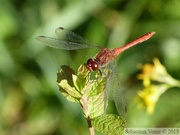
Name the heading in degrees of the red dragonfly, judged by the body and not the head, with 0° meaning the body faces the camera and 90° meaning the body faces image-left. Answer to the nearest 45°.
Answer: approximately 45°
